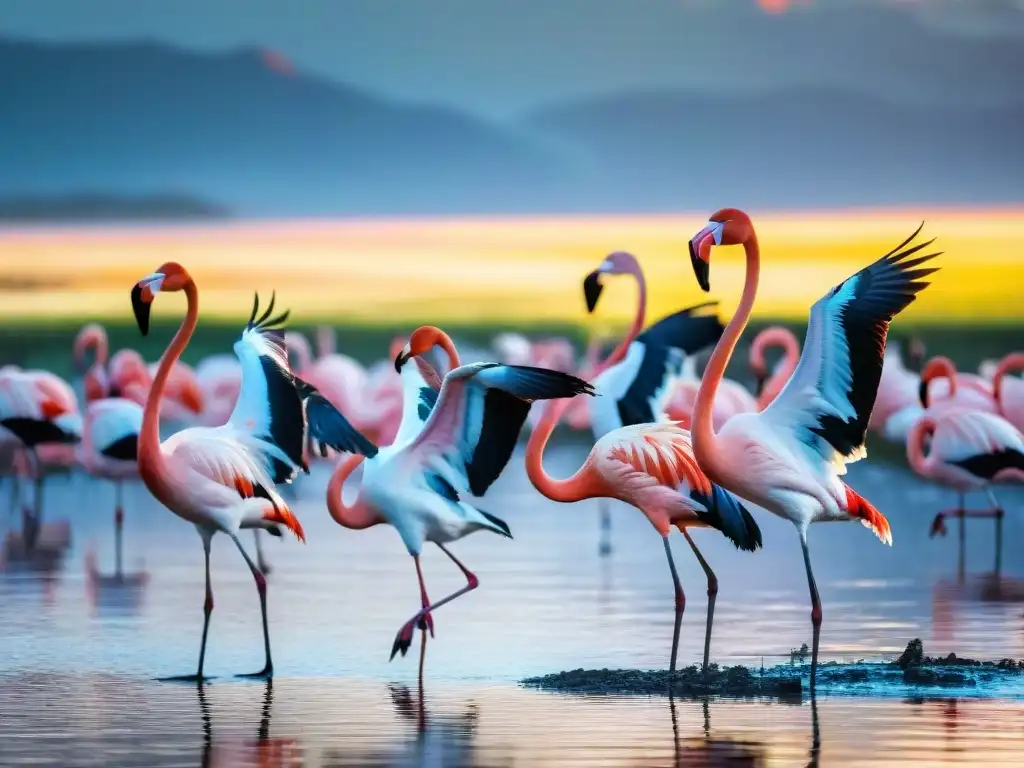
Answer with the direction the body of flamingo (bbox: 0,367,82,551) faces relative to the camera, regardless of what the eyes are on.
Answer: to the viewer's left

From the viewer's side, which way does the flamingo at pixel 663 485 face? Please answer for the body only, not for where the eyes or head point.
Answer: to the viewer's left

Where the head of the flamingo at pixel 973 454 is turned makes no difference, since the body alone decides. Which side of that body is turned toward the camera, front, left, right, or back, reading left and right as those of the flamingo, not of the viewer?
left

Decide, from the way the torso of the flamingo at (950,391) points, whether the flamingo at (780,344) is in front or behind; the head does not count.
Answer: in front

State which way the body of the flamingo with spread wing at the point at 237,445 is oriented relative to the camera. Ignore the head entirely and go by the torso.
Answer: to the viewer's left

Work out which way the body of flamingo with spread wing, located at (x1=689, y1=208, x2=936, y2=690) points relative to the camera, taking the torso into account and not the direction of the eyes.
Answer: to the viewer's left

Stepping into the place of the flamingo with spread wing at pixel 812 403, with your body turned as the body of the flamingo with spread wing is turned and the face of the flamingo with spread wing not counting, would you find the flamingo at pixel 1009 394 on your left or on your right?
on your right

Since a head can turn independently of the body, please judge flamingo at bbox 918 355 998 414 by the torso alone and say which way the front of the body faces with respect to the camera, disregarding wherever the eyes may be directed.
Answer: to the viewer's left

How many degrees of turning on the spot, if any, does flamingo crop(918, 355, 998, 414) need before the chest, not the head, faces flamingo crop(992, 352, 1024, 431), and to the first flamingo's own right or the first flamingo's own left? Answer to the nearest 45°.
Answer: approximately 135° to the first flamingo's own right

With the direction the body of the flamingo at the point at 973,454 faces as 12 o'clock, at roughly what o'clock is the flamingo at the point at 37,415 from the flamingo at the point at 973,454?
the flamingo at the point at 37,415 is roughly at 12 o'clock from the flamingo at the point at 973,454.

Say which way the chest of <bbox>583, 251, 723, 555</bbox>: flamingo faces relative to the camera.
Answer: to the viewer's left

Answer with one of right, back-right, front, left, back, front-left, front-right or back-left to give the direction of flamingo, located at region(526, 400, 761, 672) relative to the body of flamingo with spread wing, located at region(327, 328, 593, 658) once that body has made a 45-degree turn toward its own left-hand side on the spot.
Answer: back-left
